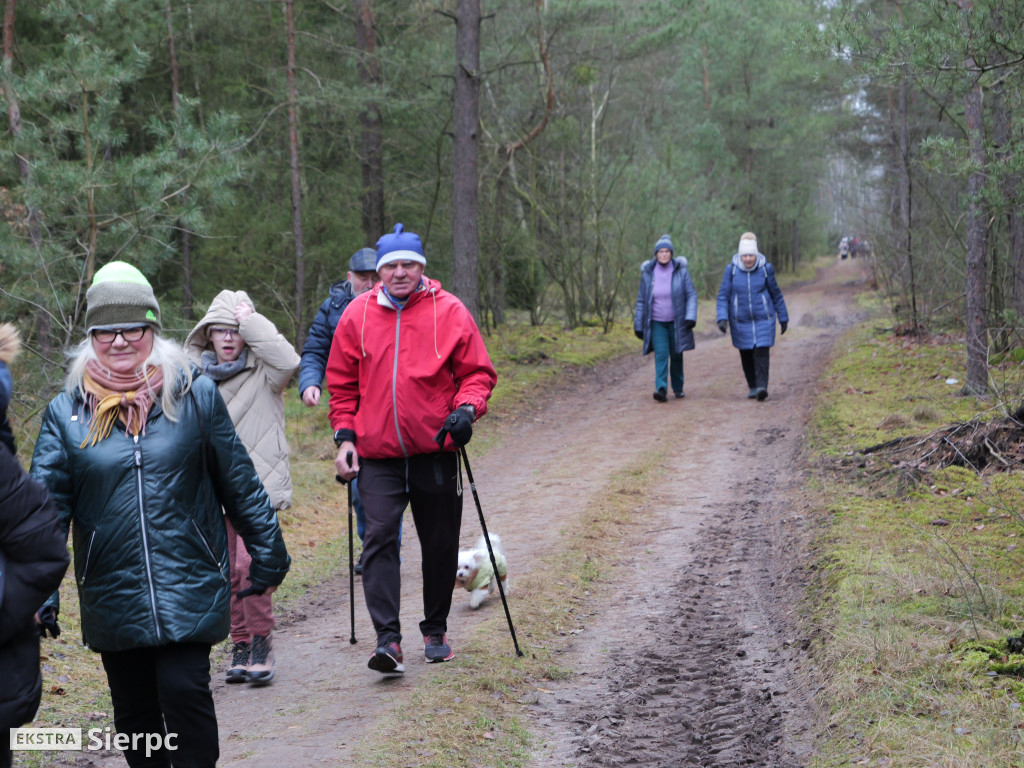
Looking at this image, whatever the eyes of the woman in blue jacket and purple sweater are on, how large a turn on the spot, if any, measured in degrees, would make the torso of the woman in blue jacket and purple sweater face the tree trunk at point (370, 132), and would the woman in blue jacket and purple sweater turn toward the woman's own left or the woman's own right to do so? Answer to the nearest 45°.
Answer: approximately 135° to the woman's own right

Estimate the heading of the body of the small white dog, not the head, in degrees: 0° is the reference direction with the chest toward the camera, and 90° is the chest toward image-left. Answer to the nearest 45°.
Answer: approximately 45°

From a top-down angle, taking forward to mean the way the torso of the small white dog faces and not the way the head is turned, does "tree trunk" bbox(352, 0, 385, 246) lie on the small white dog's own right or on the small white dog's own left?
on the small white dog's own right

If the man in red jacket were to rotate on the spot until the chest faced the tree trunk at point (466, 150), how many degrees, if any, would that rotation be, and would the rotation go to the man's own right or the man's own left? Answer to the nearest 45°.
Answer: approximately 180°
